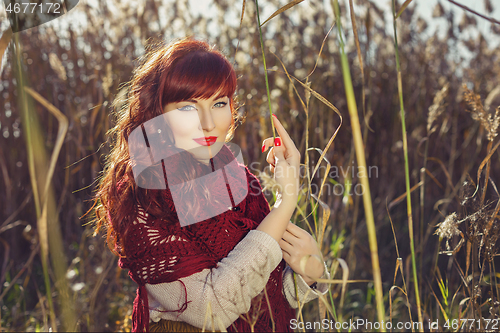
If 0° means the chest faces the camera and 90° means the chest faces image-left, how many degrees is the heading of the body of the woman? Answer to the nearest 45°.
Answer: approximately 315°
